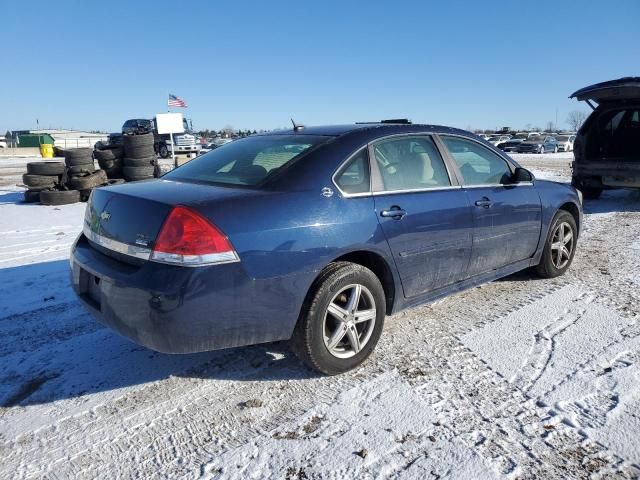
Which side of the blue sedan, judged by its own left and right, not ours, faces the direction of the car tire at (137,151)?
left

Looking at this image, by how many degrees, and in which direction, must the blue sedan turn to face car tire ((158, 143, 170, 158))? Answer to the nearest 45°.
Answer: approximately 45° to its left

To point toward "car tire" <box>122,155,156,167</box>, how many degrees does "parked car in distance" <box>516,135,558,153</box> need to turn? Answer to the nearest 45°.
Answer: approximately 45° to its left

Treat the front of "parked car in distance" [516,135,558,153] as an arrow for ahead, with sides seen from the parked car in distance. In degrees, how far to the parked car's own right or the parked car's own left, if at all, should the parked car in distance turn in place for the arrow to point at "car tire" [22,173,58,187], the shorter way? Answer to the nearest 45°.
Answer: approximately 45° to the parked car's own left

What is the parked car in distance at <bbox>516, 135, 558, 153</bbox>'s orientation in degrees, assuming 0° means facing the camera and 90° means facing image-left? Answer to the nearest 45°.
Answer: approximately 45°

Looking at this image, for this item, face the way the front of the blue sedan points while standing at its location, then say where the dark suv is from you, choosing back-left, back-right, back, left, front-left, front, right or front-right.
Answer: front

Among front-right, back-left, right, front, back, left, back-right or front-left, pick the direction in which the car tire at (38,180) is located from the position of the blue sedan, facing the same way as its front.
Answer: left

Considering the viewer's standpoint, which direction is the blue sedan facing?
facing away from the viewer and to the right of the viewer

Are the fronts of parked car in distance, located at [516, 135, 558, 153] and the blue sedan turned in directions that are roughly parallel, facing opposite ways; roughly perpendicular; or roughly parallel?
roughly parallel, facing opposite ways
